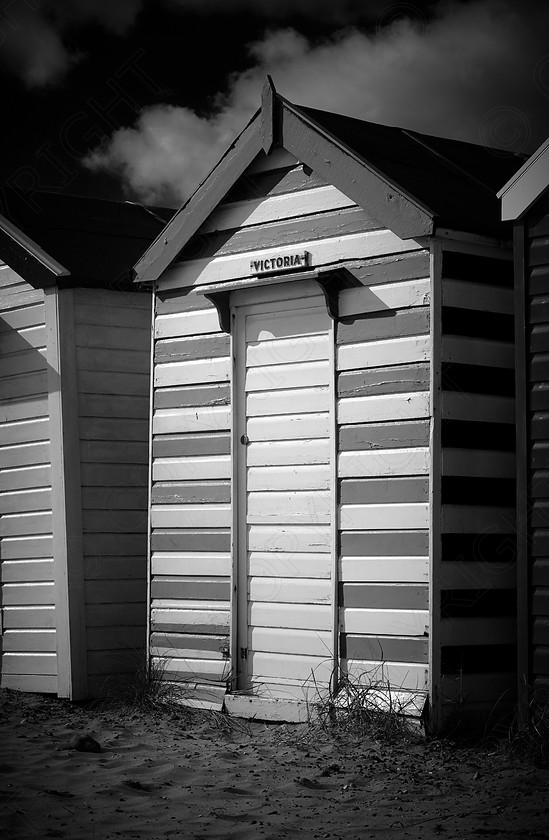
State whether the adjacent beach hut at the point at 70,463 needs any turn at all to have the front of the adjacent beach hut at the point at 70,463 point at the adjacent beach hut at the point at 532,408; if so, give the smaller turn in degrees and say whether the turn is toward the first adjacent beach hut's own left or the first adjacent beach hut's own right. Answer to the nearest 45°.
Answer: approximately 90° to the first adjacent beach hut's own left

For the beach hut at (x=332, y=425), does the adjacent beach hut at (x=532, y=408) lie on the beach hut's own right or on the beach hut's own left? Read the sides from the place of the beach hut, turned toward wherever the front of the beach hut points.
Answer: on the beach hut's own left

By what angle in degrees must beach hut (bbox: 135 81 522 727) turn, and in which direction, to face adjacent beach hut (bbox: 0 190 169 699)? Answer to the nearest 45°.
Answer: approximately 90° to its right

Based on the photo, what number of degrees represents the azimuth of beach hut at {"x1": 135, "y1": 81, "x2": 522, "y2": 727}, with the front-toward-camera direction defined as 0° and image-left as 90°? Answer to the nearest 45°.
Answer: approximately 45°

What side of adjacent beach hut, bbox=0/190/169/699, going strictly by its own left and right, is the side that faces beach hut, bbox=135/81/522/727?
left

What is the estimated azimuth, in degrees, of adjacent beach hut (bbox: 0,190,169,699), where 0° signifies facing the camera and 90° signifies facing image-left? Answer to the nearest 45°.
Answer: approximately 45°
